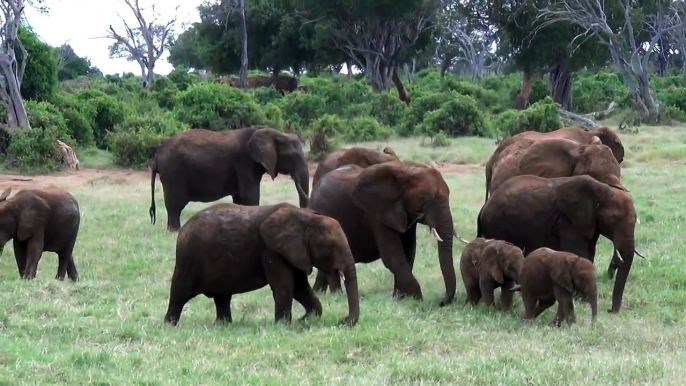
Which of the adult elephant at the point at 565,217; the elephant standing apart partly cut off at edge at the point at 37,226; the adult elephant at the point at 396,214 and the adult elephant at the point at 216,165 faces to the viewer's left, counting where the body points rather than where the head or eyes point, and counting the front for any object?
the elephant standing apart partly cut off at edge

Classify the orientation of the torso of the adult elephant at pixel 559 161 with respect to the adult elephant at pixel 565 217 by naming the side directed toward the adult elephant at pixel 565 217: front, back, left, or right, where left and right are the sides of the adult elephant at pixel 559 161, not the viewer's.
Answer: right

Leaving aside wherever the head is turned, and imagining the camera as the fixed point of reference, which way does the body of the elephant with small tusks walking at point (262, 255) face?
to the viewer's right

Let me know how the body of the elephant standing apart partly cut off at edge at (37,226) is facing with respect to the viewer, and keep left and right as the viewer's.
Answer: facing to the left of the viewer

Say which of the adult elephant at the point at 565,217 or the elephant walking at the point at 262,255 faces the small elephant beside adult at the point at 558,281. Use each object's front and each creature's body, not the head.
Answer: the elephant walking

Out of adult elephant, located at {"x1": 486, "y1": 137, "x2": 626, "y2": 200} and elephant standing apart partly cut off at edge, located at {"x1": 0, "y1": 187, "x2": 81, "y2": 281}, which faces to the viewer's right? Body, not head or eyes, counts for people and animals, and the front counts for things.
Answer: the adult elephant

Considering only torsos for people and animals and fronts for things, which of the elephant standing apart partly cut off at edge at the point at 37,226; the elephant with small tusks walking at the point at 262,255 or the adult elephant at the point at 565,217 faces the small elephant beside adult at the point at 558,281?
the elephant with small tusks walking

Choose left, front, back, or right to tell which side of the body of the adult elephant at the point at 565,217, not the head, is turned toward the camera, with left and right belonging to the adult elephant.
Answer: right

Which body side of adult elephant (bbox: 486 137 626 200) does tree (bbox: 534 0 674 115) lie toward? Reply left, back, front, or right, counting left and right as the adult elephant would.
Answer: left

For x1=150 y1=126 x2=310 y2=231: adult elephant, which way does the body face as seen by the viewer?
to the viewer's right

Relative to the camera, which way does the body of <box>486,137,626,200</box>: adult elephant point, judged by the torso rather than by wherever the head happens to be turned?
to the viewer's right

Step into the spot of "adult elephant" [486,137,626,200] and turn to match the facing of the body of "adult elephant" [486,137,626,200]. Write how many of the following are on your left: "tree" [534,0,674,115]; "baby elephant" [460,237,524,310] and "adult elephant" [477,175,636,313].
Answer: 1

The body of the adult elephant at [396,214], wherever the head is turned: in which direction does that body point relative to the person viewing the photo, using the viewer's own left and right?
facing the viewer and to the right of the viewer
